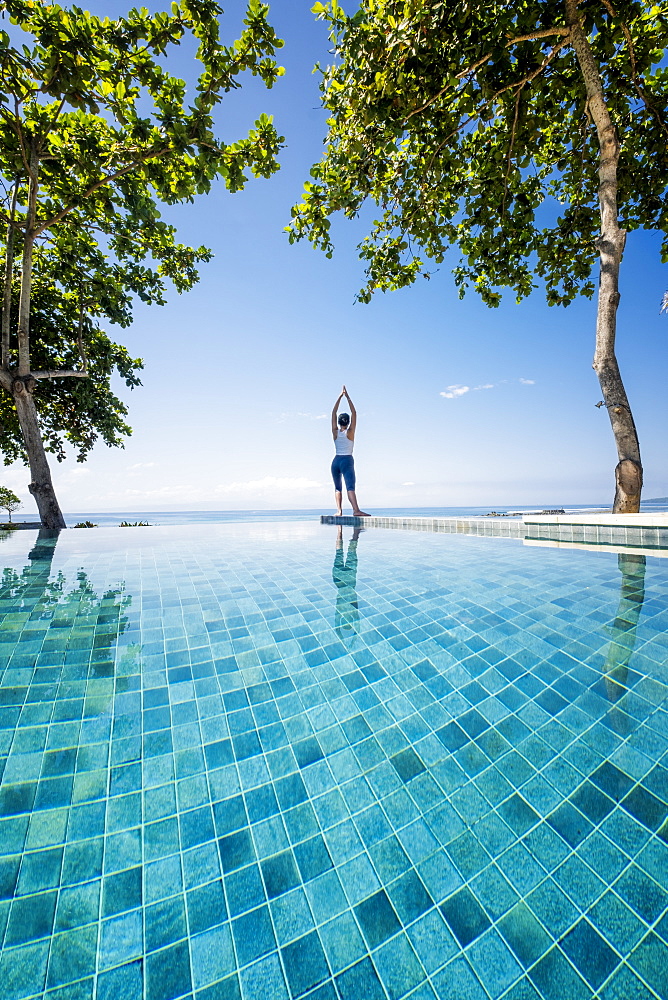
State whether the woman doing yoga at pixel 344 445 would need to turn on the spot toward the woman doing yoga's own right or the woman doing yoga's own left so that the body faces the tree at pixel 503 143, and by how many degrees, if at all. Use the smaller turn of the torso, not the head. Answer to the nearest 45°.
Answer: approximately 135° to the woman doing yoga's own right

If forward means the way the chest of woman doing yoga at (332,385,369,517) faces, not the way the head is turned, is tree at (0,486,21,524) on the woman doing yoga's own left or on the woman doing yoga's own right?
on the woman doing yoga's own left

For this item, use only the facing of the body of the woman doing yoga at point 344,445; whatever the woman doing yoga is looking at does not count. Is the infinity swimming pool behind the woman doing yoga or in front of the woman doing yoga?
behind

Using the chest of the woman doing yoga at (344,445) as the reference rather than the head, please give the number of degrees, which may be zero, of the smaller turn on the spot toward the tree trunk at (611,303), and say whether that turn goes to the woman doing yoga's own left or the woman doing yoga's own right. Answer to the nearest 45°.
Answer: approximately 135° to the woman doing yoga's own right

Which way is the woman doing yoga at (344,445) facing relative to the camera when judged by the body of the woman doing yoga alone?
away from the camera
